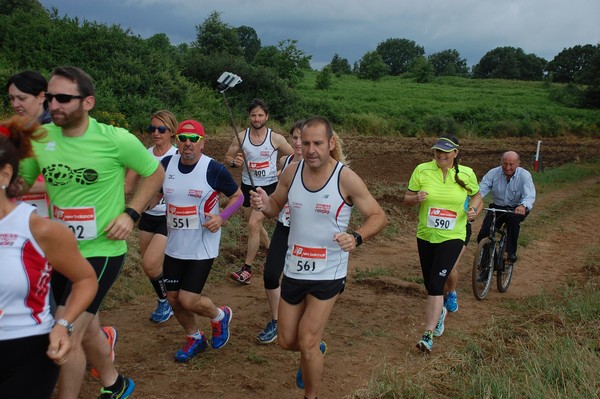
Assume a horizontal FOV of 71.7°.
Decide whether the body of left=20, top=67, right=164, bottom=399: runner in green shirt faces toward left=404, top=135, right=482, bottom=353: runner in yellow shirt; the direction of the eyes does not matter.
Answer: no

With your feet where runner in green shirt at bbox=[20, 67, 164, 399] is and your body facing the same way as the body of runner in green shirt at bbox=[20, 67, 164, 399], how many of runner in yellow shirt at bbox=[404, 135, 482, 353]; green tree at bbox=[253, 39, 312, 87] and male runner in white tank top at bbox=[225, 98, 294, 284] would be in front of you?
0

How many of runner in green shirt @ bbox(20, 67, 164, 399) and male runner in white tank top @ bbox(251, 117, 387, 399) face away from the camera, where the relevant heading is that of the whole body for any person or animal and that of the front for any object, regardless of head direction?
0

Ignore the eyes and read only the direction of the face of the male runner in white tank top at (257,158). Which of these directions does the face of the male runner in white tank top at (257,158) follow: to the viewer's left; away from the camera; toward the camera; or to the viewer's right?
toward the camera

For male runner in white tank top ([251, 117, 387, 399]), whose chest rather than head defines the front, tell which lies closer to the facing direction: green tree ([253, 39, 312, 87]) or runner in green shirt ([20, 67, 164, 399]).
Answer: the runner in green shirt

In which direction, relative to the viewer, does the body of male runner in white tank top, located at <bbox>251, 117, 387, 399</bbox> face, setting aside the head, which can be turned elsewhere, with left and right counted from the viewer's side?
facing the viewer and to the left of the viewer

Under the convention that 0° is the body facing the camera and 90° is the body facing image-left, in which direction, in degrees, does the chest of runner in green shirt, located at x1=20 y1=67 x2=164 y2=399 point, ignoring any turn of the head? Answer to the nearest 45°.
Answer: approximately 45°

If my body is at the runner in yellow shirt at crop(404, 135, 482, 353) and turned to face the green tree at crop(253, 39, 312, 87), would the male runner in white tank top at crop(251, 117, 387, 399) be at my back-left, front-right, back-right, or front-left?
back-left

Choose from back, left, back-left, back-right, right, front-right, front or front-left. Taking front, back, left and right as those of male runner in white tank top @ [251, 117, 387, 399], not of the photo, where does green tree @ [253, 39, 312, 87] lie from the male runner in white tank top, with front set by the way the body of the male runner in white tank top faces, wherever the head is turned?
back-right

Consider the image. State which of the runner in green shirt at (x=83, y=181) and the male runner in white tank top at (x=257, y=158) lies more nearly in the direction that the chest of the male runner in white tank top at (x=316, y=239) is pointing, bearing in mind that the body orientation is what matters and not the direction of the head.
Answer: the runner in green shirt

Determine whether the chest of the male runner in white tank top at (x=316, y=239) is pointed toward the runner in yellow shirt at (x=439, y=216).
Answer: no

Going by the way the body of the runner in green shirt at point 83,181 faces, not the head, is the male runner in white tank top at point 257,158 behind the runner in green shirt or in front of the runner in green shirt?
behind

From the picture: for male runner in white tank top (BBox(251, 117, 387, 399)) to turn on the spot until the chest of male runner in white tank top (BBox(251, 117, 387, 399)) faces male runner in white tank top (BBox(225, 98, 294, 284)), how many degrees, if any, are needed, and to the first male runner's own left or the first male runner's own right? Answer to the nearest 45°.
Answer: approximately 135° to the first male runner's own right

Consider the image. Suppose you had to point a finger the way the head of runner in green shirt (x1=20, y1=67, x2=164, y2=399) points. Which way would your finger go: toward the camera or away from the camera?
toward the camera
